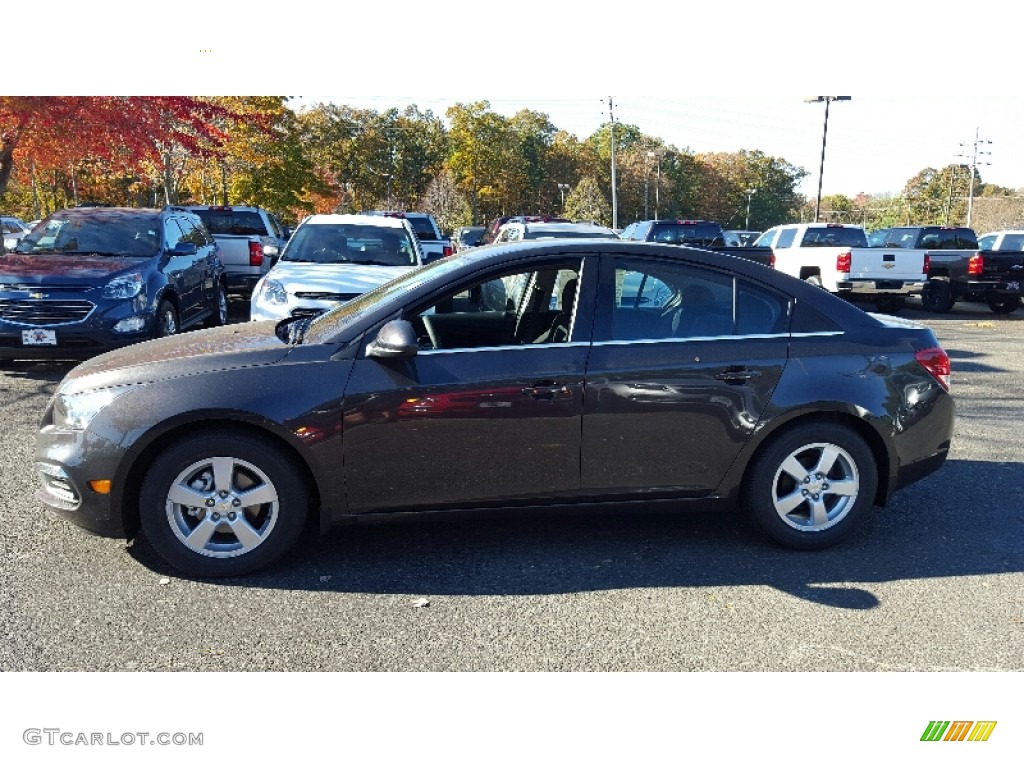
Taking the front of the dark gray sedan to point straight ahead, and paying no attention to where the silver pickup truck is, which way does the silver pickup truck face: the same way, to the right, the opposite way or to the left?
to the right

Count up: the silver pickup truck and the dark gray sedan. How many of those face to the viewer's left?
1

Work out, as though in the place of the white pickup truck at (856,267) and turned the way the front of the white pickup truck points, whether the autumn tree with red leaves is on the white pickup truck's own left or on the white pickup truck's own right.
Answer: on the white pickup truck's own left

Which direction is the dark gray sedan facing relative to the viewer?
to the viewer's left

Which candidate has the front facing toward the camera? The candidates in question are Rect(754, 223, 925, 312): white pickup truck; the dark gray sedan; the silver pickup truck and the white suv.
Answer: the white suv

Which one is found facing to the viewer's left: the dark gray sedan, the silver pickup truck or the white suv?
the dark gray sedan

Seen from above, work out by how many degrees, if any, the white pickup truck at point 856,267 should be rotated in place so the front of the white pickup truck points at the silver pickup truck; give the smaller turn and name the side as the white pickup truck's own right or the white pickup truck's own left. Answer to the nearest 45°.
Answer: approximately 90° to the white pickup truck's own left

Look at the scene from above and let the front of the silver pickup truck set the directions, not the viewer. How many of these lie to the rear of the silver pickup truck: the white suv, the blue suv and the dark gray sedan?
3

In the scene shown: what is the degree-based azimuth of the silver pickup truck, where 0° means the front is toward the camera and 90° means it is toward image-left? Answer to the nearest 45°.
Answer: approximately 180°

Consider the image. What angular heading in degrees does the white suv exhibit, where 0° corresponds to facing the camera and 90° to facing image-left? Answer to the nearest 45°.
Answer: approximately 0°

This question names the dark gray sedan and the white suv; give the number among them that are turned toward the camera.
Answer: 1

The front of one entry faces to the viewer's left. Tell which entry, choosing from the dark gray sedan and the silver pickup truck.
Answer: the dark gray sedan
